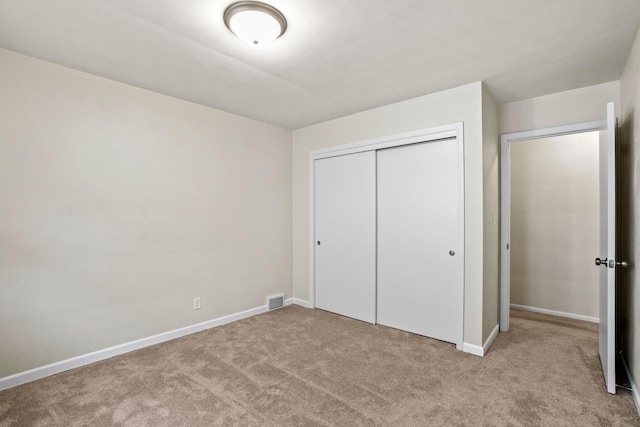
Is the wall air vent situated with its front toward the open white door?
yes

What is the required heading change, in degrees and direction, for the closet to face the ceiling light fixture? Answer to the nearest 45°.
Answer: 0° — it already faces it

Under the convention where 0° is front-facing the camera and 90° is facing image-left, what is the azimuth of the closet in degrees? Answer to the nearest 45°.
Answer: approximately 45°

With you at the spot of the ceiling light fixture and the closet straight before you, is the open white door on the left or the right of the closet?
right

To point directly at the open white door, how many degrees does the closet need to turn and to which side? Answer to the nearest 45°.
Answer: approximately 90° to its left

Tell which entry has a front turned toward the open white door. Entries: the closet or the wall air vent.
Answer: the wall air vent

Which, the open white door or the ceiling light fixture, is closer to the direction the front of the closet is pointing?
the ceiling light fixture

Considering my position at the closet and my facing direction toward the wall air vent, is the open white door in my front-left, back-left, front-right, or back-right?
back-left

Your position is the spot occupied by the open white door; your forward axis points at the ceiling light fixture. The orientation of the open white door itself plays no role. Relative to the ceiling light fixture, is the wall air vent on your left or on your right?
right
